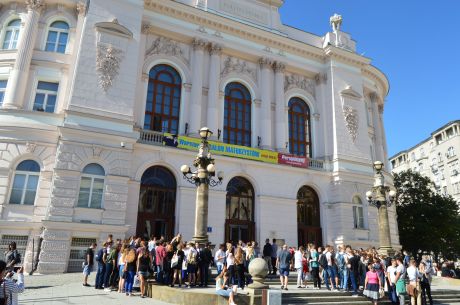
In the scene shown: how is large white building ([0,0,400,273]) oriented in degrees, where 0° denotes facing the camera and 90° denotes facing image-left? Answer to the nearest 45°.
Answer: approximately 315°

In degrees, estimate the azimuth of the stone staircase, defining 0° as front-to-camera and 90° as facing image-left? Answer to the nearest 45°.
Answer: approximately 0°

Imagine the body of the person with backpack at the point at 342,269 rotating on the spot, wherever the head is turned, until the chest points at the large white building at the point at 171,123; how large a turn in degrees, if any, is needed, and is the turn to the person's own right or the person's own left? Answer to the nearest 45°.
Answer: approximately 90° to the person's own left

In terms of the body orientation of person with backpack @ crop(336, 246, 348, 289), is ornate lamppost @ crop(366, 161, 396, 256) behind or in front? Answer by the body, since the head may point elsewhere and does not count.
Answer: in front

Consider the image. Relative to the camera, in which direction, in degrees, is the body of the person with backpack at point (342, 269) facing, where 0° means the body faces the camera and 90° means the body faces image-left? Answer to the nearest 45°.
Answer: approximately 180°
